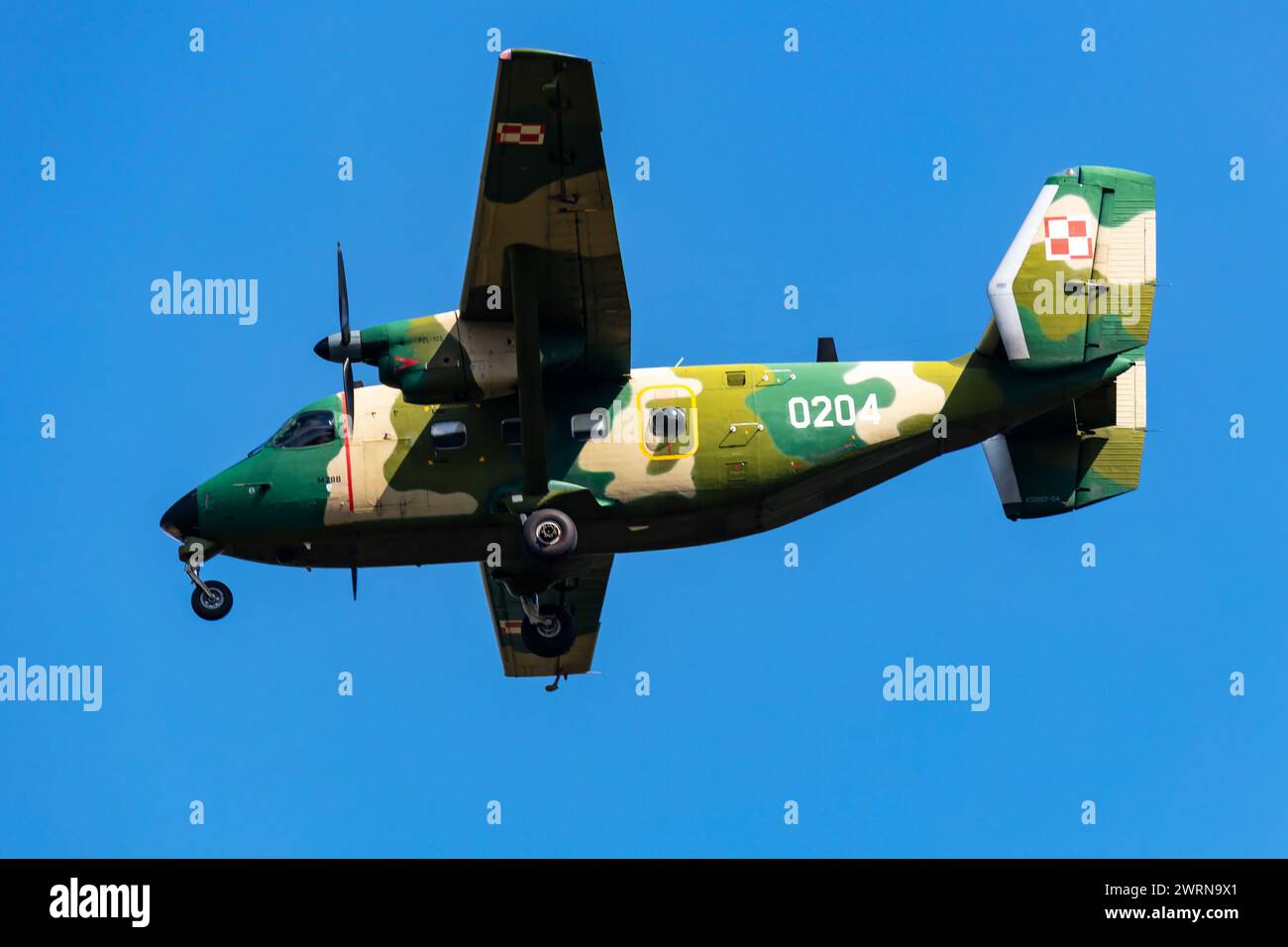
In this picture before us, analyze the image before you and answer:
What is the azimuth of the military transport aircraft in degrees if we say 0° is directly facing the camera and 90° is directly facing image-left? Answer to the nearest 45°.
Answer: approximately 90°
